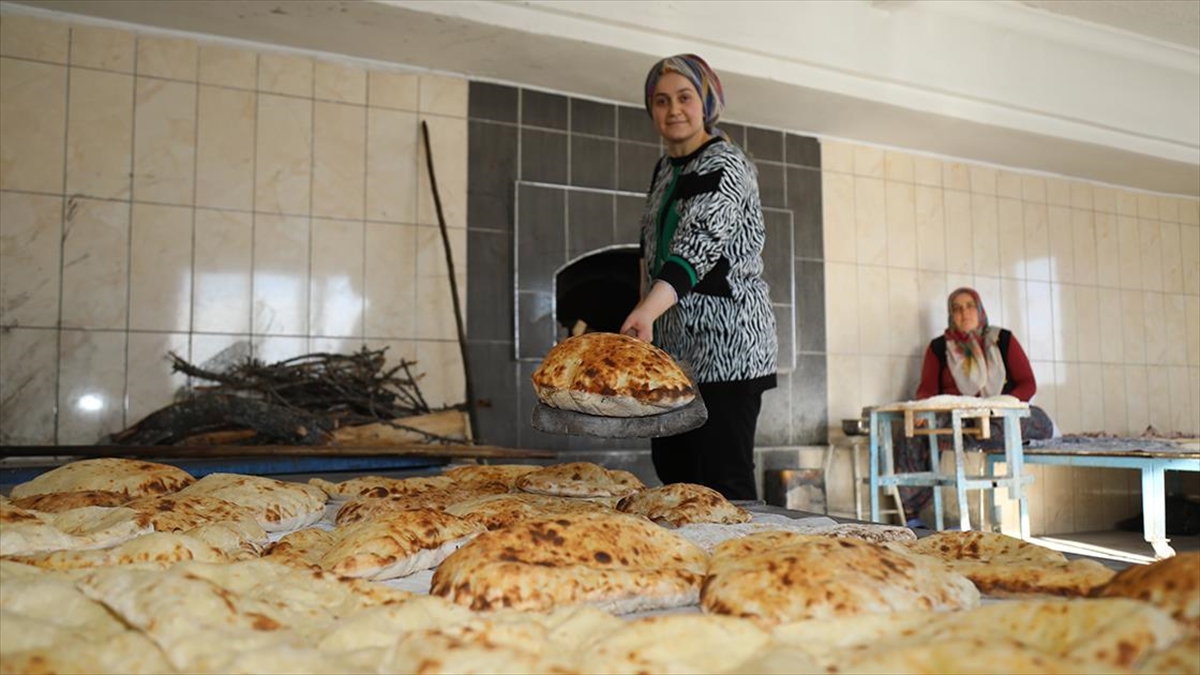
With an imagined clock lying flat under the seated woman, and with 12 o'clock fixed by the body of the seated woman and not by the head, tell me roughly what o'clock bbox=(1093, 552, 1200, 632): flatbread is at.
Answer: The flatbread is roughly at 12 o'clock from the seated woman.

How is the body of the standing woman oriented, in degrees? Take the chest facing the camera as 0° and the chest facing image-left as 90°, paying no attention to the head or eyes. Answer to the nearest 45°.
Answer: approximately 45°

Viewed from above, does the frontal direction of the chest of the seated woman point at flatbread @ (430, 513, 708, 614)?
yes

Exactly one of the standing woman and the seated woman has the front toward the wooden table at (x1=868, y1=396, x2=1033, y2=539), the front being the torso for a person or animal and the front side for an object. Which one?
the seated woman

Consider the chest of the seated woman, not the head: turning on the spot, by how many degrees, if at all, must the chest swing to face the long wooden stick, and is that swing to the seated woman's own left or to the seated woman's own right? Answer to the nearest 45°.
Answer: approximately 45° to the seated woman's own right

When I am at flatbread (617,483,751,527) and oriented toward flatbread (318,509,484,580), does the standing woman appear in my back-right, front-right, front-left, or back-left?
back-right

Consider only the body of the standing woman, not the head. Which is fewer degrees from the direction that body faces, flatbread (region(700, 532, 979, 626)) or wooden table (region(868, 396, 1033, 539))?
the flatbread

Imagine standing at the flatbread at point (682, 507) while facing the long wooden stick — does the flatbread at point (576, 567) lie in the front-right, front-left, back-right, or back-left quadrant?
back-left

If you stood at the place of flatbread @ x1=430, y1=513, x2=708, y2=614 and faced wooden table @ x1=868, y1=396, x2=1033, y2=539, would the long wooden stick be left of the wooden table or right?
left
